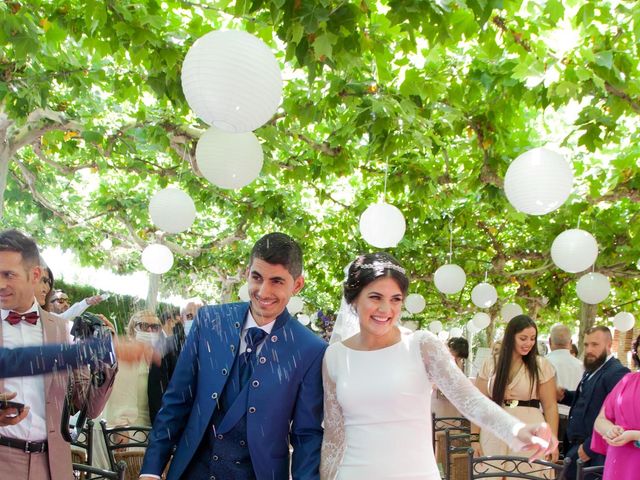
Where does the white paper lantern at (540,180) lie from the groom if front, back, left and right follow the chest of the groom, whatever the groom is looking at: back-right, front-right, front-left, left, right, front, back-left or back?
back-left

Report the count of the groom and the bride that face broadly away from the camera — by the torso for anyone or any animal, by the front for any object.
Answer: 0

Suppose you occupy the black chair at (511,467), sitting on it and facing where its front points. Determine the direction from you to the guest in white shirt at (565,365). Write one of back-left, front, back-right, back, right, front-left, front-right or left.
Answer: front

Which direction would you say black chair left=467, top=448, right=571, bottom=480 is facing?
away from the camera

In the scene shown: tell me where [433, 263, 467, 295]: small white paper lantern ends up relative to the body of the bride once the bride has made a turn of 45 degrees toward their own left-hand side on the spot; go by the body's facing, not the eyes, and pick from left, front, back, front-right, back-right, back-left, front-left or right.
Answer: back-left

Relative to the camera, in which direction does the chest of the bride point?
toward the camera

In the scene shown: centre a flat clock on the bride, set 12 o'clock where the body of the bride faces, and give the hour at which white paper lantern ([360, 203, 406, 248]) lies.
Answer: The white paper lantern is roughly at 6 o'clock from the bride.
